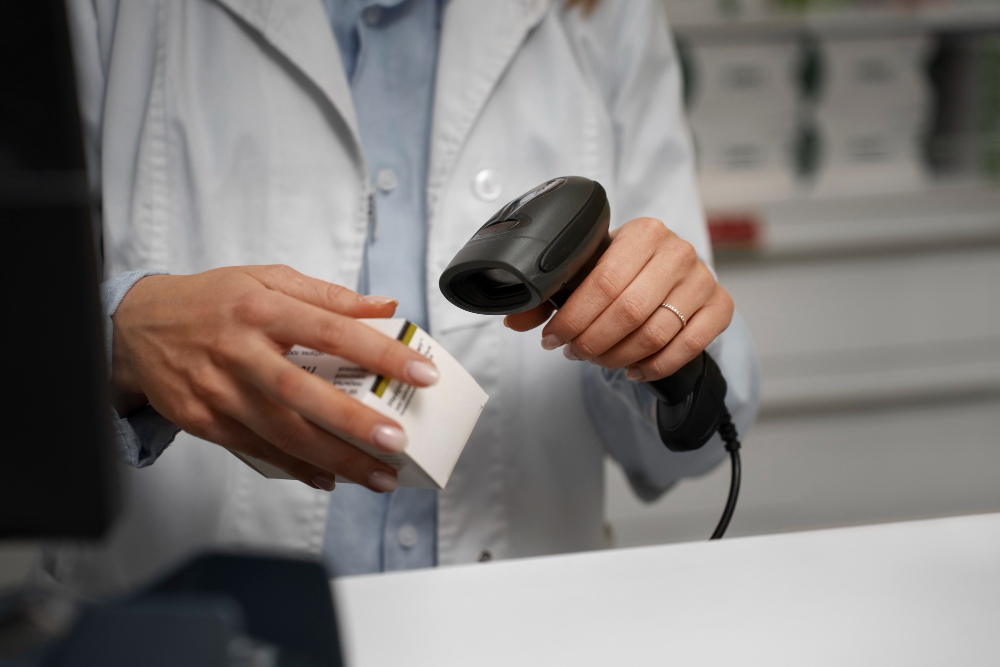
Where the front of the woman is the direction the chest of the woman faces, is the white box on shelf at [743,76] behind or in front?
behind

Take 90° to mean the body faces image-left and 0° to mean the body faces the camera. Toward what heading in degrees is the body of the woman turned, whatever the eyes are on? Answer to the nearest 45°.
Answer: approximately 0°
